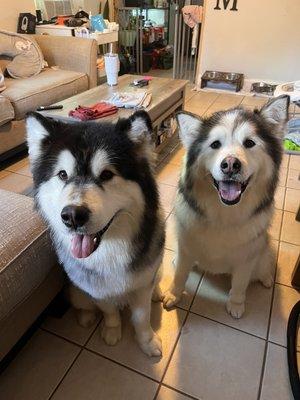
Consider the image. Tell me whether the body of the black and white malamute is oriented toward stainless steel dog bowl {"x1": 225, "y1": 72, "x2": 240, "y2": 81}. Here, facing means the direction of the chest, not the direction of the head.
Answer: no

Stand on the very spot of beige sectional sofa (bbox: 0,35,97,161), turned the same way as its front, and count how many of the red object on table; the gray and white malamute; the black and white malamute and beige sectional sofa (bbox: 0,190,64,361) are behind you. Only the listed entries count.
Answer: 0

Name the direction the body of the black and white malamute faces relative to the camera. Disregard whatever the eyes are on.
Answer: toward the camera

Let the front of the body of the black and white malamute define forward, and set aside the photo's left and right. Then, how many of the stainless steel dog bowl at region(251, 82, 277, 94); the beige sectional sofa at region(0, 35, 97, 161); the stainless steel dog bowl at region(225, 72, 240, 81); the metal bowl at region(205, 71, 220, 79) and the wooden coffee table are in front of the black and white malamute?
0

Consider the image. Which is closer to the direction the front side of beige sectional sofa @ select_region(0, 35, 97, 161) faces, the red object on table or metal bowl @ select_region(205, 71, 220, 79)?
the red object on table

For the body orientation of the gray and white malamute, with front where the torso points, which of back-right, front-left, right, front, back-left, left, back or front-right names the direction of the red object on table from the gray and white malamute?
back-right

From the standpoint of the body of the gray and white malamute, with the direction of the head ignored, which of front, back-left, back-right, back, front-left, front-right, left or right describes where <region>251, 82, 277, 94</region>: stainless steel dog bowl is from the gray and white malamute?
back

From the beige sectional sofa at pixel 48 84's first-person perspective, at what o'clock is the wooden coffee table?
The wooden coffee table is roughly at 12 o'clock from the beige sectional sofa.

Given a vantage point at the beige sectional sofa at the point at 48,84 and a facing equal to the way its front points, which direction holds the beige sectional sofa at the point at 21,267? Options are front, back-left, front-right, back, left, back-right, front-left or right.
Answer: front-right

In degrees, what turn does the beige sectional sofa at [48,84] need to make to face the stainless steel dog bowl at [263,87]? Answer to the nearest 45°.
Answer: approximately 45° to its left

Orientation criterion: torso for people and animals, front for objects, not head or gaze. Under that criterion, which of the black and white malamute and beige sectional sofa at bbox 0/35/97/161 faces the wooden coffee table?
the beige sectional sofa

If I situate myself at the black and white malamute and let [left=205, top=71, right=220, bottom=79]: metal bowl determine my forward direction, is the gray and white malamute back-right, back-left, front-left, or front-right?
front-right

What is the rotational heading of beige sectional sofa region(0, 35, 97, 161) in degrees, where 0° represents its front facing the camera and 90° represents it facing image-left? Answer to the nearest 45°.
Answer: approximately 315°

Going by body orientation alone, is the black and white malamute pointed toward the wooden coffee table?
no

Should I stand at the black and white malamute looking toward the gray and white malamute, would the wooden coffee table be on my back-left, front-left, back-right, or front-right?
front-left

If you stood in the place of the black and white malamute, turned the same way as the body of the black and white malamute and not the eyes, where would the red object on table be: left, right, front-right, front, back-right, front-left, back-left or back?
back

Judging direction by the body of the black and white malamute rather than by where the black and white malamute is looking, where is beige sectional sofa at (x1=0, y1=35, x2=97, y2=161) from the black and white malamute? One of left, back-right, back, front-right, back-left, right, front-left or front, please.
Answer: back

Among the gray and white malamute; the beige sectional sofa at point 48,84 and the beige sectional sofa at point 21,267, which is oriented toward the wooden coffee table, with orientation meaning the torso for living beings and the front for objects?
the beige sectional sofa at point 48,84
